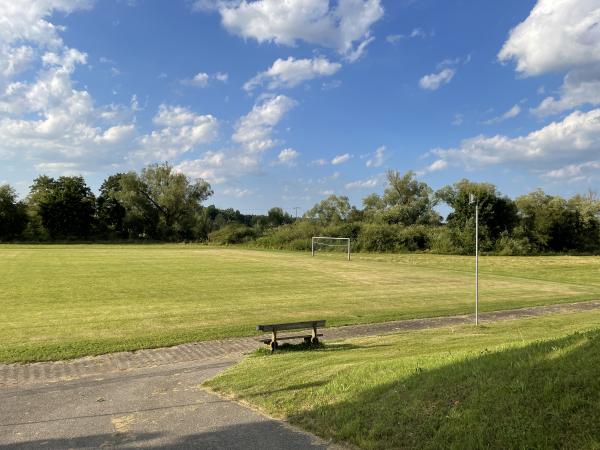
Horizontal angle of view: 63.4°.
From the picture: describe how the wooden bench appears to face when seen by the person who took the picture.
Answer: facing away from the viewer and to the left of the viewer
